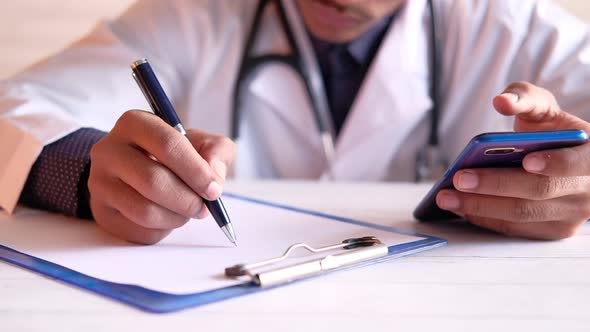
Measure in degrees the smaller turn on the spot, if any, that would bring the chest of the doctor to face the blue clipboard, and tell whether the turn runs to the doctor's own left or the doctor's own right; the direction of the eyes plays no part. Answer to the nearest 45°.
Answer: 0° — they already face it

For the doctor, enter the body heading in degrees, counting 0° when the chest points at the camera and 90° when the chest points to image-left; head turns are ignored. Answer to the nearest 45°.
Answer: approximately 0°

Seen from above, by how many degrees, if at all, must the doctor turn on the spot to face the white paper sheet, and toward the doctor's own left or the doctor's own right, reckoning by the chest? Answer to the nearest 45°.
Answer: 0° — they already face it
